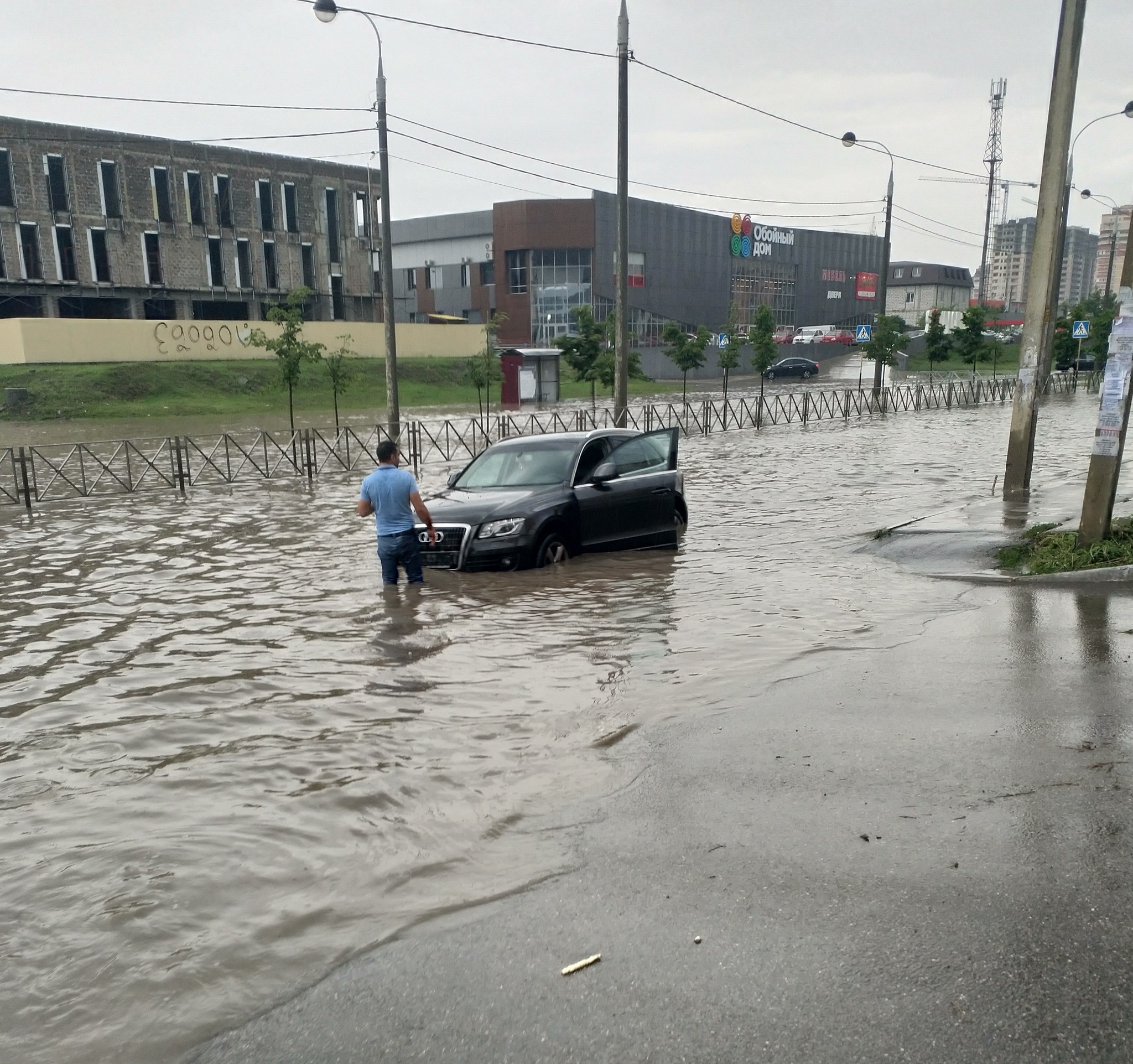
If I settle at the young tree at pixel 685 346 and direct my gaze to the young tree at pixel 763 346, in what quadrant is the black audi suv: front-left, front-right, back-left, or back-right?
back-right

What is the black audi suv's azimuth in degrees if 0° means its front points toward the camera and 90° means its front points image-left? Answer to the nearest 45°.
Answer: approximately 45°

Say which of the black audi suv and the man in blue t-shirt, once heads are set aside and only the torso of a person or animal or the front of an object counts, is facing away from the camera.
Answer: the man in blue t-shirt

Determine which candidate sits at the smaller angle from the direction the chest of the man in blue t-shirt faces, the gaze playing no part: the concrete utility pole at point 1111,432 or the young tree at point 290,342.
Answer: the young tree

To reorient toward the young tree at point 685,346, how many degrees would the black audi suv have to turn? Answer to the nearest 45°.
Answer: approximately 135° to its right

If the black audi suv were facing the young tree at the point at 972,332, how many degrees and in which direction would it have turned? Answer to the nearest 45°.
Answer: approximately 180°

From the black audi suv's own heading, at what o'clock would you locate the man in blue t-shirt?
The man in blue t-shirt is roughly at 12 o'clock from the black audi suv.

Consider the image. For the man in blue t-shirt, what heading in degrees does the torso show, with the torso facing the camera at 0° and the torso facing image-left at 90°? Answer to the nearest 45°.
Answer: approximately 180°

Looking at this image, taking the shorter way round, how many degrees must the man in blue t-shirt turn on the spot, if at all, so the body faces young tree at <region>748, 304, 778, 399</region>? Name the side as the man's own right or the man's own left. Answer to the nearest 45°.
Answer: approximately 45° to the man's own right

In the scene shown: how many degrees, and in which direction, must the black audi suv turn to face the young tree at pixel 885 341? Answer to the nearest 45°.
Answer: approximately 180°

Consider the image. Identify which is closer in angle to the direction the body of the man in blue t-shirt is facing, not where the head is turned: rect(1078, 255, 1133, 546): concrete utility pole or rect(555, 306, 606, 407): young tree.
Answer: the young tree

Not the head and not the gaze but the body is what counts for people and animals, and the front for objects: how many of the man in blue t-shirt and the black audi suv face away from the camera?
1
